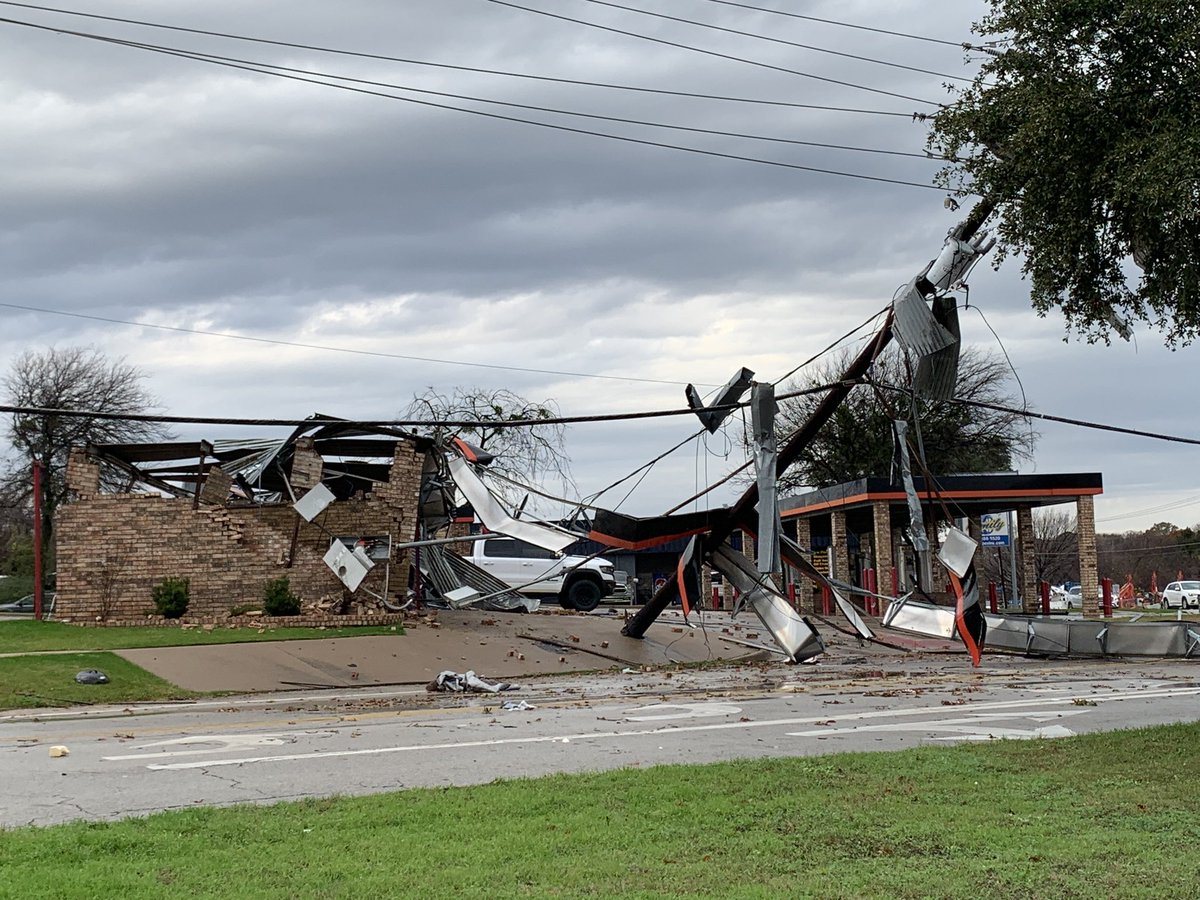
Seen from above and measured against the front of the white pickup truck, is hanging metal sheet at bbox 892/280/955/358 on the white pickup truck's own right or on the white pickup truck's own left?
on the white pickup truck's own right

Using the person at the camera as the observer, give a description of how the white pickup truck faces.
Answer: facing to the right of the viewer

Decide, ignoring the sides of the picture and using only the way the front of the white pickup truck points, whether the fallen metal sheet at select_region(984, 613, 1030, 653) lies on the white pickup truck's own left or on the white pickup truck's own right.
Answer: on the white pickup truck's own right

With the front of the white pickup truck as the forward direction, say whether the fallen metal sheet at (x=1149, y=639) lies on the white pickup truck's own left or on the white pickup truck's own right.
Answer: on the white pickup truck's own right

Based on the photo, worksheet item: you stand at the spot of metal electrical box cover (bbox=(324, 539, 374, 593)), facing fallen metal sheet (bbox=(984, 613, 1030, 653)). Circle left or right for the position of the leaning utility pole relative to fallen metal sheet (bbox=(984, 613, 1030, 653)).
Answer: right
